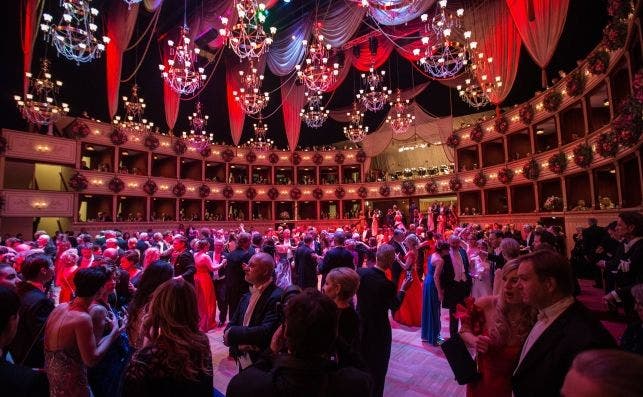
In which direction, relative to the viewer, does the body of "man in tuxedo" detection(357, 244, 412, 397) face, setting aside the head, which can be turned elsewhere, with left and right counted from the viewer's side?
facing away from the viewer and to the right of the viewer

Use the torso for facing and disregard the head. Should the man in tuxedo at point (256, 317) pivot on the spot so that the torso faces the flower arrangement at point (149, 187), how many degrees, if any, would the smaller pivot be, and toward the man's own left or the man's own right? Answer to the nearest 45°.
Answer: approximately 135° to the man's own right

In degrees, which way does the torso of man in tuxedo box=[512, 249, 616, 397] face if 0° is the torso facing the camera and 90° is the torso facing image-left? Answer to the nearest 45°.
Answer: approximately 90°

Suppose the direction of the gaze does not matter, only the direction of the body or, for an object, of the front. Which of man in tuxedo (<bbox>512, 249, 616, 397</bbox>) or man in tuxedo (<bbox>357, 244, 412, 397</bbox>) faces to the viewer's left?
man in tuxedo (<bbox>512, 249, 616, 397</bbox>)

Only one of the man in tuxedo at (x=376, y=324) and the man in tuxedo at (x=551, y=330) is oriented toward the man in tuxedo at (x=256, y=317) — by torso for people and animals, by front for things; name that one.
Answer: the man in tuxedo at (x=551, y=330)

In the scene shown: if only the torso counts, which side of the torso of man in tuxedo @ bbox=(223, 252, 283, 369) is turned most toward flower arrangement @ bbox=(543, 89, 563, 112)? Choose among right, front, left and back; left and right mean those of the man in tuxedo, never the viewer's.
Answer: back

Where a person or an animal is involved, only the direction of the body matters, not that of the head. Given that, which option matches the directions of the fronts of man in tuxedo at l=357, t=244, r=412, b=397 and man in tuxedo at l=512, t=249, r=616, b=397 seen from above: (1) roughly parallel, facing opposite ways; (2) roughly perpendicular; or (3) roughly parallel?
roughly perpendicular

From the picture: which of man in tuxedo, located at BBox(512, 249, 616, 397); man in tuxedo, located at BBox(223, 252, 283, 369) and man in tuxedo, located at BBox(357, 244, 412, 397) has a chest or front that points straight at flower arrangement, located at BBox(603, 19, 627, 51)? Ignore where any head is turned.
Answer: man in tuxedo, located at BBox(357, 244, 412, 397)

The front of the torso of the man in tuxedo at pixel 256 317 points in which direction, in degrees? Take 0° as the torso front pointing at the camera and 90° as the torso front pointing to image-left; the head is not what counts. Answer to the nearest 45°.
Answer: approximately 45°

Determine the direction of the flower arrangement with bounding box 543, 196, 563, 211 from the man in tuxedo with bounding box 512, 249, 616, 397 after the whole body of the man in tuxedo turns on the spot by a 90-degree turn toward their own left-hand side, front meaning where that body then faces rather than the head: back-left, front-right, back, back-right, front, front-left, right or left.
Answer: back

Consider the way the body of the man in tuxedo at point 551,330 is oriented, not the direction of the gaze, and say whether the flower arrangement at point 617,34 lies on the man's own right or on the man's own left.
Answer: on the man's own right

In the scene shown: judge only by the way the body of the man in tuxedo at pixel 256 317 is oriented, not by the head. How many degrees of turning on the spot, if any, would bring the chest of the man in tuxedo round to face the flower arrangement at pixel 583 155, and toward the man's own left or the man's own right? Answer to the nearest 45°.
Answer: approximately 180°

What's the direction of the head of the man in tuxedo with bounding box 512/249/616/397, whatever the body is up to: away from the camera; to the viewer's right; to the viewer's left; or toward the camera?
to the viewer's left
